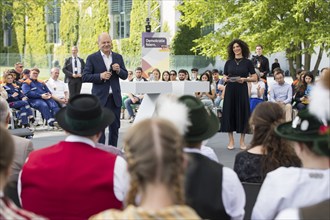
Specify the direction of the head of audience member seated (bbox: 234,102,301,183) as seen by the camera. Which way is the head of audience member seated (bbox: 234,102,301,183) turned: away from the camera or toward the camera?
away from the camera

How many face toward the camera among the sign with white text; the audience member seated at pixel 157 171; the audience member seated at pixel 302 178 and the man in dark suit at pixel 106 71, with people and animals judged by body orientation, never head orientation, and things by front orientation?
2

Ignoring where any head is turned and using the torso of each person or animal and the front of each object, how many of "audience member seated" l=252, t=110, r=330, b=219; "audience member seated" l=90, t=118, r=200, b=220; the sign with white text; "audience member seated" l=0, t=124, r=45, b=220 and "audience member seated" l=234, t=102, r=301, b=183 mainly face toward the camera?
1

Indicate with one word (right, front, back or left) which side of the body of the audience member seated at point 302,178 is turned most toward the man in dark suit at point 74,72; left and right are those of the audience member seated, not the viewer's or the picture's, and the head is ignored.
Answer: front

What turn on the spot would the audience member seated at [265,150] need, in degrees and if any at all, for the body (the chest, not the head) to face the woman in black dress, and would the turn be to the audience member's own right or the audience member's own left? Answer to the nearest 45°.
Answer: approximately 45° to the audience member's own right

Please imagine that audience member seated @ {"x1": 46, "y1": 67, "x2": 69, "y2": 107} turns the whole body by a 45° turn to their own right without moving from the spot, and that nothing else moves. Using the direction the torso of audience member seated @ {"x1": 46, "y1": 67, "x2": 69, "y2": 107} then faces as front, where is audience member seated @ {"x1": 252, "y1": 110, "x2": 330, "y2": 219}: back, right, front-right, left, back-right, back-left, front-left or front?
front

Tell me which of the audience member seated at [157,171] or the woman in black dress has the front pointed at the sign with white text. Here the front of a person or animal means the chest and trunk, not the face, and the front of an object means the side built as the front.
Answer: the audience member seated

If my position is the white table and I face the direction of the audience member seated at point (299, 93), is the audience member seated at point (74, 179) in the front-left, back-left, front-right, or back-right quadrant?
back-right

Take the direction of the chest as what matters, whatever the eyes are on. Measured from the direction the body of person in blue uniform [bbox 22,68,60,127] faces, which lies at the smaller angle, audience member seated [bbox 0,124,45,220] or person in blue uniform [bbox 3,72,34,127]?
the audience member seated

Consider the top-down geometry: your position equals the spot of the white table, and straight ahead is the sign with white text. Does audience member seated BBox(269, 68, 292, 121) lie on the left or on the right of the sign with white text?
right

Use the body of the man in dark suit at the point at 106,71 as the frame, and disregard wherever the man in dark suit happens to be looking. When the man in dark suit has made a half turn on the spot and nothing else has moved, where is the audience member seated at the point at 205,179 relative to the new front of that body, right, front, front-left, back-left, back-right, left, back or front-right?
back

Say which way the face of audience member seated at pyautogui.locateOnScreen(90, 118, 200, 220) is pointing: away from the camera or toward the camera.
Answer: away from the camera

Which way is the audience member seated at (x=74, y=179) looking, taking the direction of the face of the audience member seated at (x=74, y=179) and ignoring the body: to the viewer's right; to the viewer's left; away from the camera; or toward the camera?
away from the camera

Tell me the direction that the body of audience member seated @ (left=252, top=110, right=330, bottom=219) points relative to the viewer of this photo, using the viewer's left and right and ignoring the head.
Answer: facing away from the viewer and to the left of the viewer

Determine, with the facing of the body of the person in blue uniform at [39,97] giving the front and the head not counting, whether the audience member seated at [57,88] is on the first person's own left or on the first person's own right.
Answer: on the first person's own left

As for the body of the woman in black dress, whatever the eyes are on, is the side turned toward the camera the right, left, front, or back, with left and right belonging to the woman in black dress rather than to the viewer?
front

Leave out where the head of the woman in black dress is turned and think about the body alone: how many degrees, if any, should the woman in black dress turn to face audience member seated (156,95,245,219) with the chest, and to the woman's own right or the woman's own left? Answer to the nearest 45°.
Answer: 0° — they already face them
